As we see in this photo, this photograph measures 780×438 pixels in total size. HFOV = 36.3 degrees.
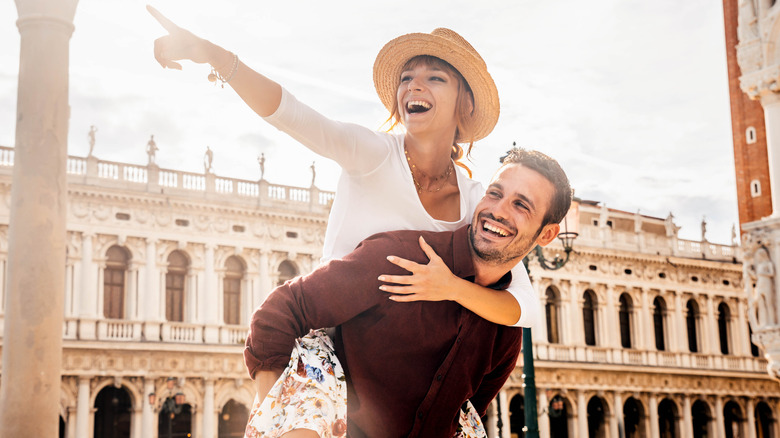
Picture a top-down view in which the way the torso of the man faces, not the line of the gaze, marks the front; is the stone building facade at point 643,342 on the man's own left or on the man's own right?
on the man's own left

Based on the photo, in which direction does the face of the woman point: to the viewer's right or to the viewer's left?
to the viewer's left

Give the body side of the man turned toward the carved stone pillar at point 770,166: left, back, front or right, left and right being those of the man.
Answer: left

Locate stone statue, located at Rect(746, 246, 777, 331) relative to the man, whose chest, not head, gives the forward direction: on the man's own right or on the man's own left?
on the man's own left
